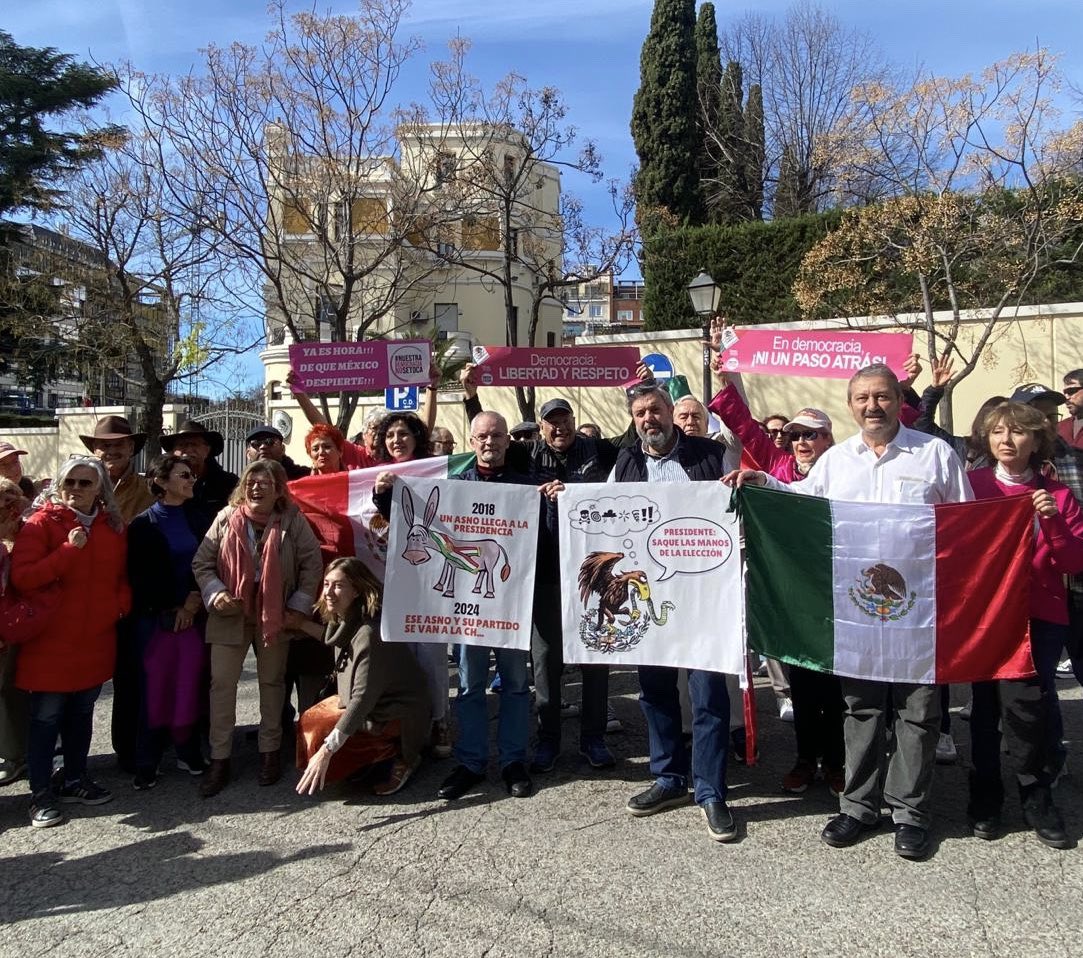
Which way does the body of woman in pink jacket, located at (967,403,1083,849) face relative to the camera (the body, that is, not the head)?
toward the camera

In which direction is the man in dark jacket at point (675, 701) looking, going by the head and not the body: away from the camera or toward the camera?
toward the camera

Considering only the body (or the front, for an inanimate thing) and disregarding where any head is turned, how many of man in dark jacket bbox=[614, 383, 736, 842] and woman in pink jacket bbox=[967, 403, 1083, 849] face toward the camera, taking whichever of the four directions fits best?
2

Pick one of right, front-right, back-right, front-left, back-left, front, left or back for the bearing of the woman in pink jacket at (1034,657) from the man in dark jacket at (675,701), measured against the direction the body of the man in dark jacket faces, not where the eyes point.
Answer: left

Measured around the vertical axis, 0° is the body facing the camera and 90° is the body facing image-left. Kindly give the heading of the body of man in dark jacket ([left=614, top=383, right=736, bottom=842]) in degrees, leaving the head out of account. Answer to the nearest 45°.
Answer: approximately 0°

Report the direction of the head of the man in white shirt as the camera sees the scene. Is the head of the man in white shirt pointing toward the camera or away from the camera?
toward the camera

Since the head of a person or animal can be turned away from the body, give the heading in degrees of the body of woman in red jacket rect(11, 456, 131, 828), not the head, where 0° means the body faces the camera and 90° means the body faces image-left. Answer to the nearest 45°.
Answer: approximately 315°

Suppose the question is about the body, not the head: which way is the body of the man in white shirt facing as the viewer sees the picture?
toward the camera

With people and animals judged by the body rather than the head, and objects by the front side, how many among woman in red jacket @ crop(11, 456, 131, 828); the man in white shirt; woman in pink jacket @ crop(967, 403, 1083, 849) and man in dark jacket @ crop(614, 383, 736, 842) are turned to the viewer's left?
0
